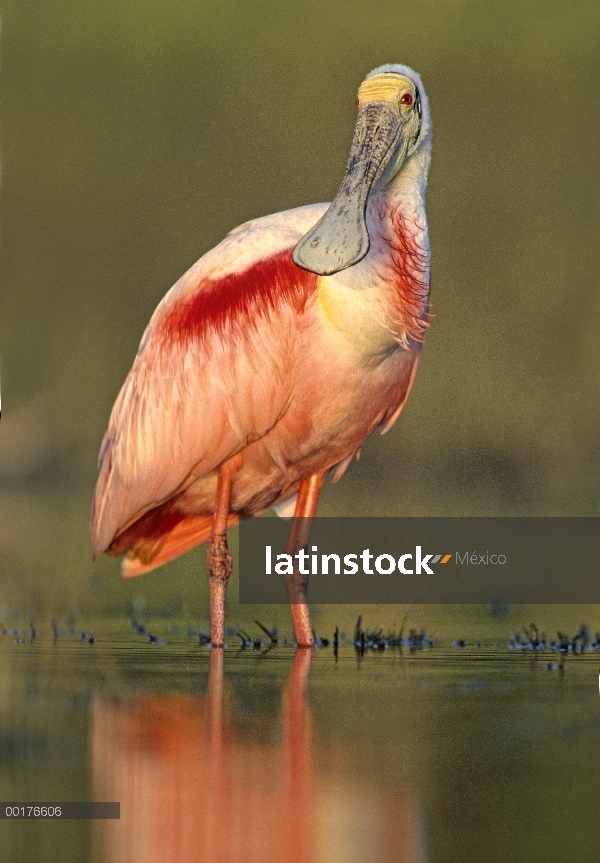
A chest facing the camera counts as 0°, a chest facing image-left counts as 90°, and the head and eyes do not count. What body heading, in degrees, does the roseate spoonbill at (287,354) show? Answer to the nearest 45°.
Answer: approximately 315°
